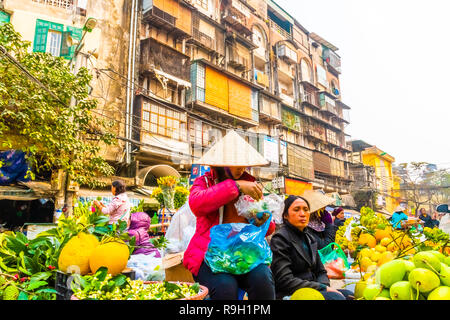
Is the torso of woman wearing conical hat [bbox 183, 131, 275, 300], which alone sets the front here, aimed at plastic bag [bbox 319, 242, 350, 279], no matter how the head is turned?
no

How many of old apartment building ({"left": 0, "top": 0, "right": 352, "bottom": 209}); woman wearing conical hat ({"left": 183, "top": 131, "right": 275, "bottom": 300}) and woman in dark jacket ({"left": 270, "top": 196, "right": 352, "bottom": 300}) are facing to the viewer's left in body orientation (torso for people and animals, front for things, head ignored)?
0

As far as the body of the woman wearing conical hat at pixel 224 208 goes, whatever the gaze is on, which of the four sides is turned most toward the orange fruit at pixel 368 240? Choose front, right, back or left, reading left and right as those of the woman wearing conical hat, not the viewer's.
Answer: left

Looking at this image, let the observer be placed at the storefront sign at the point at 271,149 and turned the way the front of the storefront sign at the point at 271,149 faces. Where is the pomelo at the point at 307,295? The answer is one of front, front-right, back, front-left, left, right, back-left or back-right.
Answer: front-right

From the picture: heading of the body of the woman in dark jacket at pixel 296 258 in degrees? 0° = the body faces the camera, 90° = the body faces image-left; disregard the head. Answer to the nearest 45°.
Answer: approximately 315°

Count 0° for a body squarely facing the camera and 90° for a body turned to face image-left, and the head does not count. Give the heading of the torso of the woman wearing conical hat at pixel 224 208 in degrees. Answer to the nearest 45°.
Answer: approximately 315°

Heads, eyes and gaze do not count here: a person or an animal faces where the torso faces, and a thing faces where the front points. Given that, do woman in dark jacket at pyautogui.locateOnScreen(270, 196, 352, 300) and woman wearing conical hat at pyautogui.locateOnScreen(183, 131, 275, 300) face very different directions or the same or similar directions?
same or similar directions

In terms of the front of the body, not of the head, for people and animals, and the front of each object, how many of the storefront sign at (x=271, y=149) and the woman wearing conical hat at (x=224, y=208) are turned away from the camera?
0

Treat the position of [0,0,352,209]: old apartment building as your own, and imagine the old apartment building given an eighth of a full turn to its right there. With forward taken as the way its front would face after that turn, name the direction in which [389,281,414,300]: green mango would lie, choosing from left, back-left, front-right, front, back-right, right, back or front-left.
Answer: front

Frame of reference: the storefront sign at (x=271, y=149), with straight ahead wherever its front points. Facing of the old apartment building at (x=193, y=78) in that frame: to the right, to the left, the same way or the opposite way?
the same way

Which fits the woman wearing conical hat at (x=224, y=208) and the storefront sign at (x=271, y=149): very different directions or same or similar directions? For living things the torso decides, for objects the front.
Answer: same or similar directions

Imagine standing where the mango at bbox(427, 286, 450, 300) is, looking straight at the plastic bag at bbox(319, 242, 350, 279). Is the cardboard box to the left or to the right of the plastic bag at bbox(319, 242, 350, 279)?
left

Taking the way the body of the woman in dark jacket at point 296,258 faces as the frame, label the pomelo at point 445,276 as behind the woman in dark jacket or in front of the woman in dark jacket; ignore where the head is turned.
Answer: in front

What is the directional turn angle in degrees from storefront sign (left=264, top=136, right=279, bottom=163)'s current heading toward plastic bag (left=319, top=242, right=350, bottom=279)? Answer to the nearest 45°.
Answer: approximately 45° to its right

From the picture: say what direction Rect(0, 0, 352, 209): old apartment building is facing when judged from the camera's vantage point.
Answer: facing the viewer and to the right of the viewer

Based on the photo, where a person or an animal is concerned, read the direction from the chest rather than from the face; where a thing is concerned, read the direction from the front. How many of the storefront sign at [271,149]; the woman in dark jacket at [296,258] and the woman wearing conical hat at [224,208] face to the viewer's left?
0

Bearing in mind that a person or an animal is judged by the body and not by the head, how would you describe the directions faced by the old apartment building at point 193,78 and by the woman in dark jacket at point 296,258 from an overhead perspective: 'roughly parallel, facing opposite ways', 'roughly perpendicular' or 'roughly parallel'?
roughly parallel
